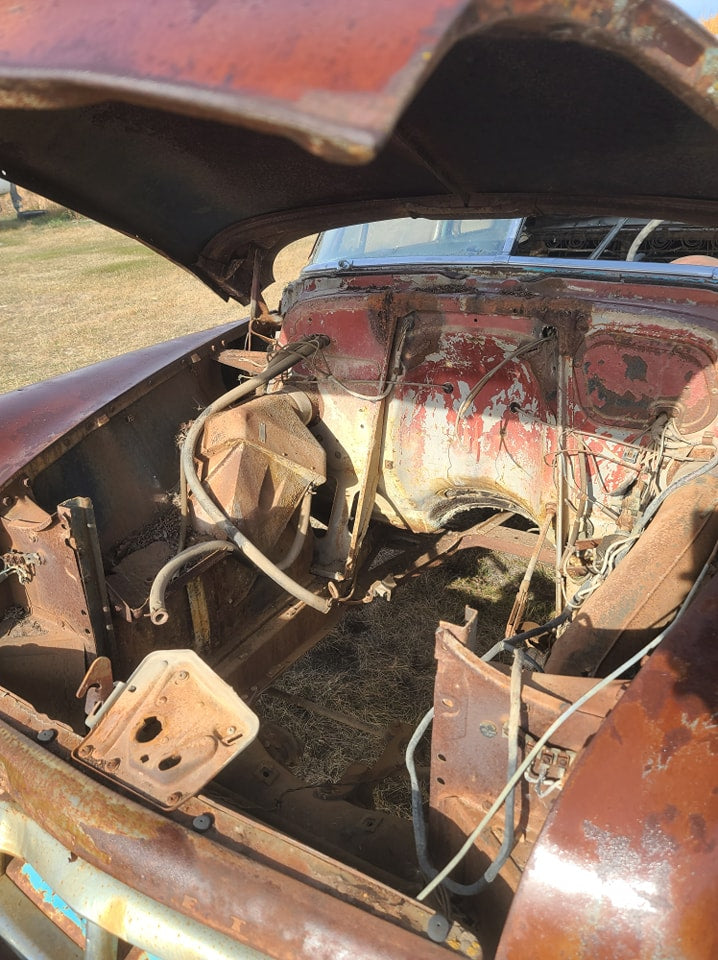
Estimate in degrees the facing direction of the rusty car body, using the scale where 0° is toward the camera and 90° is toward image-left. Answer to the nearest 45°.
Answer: approximately 45°
